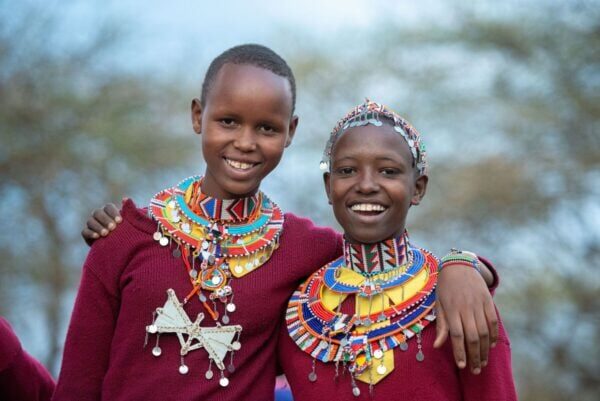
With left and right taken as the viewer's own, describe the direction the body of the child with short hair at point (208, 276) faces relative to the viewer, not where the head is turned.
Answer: facing the viewer

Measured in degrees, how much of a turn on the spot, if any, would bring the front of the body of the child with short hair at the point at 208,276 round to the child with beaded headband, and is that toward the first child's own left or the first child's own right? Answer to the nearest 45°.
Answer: approximately 90° to the first child's own left

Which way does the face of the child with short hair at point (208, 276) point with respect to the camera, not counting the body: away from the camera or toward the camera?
toward the camera
